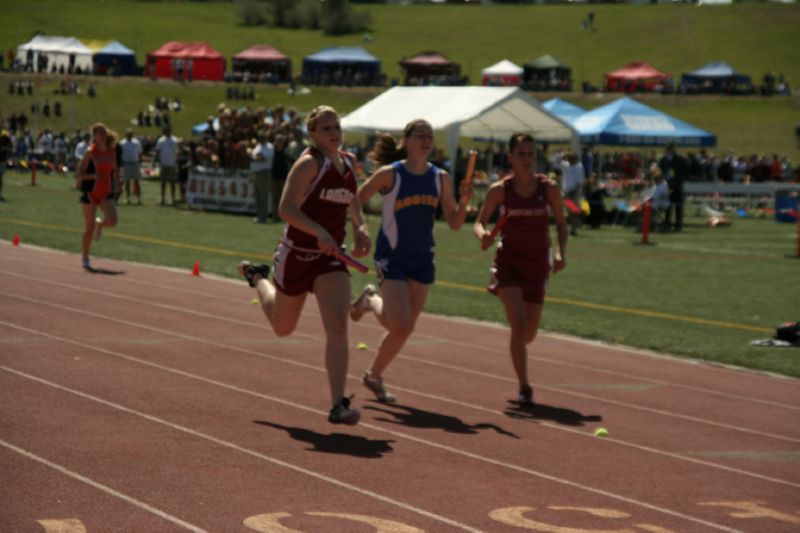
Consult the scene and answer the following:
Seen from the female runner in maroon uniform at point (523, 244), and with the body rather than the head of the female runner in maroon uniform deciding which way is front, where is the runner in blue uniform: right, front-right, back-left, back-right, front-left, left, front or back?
front-right

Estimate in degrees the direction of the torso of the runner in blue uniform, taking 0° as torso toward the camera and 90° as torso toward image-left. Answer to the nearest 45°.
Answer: approximately 315°

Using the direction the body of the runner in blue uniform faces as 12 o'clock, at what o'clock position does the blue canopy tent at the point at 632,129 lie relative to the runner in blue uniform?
The blue canopy tent is roughly at 8 o'clock from the runner in blue uniform.
